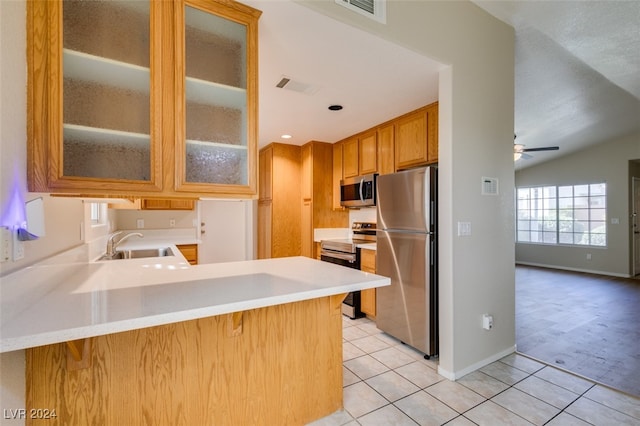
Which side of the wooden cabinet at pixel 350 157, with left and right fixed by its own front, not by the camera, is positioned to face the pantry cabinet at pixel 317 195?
right

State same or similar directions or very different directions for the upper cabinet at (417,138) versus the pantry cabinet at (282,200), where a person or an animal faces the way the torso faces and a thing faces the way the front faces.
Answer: same or similar directions

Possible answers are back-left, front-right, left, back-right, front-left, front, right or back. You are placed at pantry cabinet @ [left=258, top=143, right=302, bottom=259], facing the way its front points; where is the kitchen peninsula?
front-left

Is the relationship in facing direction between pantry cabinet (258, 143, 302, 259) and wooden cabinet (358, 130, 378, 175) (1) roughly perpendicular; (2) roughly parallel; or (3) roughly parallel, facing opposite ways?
roughly parallel

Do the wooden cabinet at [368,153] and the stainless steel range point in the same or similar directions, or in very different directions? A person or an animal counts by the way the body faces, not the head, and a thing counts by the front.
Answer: same or similar directions

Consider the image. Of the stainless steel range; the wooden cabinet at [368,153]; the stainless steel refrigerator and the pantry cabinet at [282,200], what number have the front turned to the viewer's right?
0

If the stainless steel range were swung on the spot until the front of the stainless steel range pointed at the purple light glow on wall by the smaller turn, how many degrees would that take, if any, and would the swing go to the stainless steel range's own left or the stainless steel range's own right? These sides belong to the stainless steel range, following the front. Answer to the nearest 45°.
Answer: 0° — it already faces it

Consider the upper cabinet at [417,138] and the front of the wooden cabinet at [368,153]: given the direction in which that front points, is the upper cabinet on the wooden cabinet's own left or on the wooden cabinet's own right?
on the wooden cabinet's own left

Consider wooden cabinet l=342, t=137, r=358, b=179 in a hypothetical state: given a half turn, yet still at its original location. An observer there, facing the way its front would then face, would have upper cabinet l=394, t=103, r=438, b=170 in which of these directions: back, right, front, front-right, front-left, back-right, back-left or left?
right

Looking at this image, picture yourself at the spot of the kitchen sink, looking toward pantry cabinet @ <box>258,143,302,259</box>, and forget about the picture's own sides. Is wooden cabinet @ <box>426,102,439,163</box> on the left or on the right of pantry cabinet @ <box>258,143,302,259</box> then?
right

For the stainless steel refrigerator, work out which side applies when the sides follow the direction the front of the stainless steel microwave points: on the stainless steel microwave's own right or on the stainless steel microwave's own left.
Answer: on the stainless steel microwave's own left

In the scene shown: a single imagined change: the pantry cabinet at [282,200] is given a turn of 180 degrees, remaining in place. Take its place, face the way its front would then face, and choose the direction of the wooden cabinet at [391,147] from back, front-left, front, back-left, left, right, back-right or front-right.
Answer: right

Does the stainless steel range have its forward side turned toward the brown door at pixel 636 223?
no

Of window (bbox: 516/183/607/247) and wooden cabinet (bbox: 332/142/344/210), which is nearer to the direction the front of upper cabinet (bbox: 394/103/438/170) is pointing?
the wooden cabinet

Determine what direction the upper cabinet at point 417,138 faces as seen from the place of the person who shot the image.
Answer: facing the viewer and to the left of the viewer

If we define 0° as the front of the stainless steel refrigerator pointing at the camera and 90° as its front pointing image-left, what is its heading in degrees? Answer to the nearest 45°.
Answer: approximately 45°
